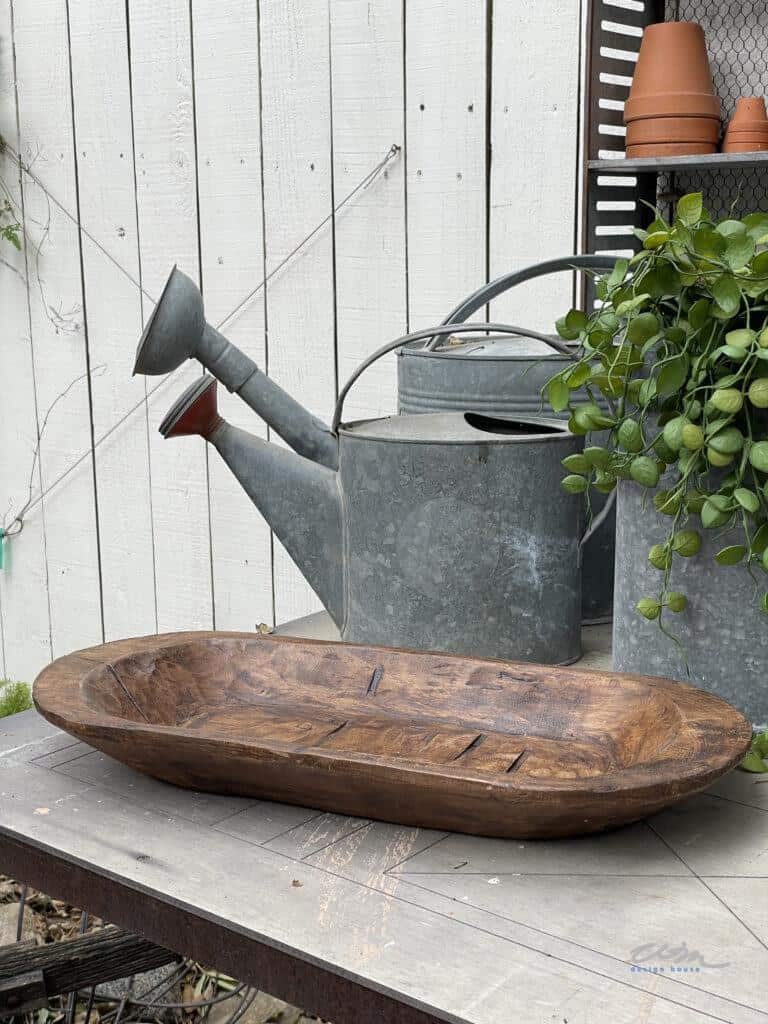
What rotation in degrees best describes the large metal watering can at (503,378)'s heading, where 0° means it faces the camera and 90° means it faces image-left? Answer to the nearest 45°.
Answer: approximately 90°

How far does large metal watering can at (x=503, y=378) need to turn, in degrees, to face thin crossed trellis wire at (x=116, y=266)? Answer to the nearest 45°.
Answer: approximately 45° to its right

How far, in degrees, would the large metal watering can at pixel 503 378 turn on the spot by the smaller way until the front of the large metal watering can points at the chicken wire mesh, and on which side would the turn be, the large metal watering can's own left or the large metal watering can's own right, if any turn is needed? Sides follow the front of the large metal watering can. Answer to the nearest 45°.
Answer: approximately 135° to the large metal watering can's own right

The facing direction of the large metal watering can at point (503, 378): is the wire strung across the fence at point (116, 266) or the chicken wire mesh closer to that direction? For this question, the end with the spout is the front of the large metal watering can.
the wire strung across the fence
